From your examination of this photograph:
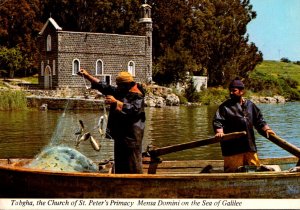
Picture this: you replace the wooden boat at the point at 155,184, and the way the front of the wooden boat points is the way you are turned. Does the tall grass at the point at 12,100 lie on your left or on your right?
on your right

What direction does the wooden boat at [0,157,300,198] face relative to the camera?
to the viewer's left
